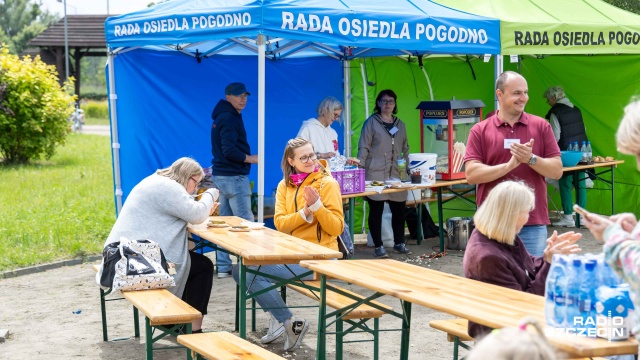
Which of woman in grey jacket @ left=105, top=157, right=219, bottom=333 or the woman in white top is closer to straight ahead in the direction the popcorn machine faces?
the woman in grey jacket

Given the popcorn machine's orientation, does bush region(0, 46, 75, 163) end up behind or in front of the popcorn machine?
behind

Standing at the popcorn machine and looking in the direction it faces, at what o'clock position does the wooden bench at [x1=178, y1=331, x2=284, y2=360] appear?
The wooden bench is roughly at 2 o'clock from the popcorn machine.

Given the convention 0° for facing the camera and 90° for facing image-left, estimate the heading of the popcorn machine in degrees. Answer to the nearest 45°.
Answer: approximately 315°

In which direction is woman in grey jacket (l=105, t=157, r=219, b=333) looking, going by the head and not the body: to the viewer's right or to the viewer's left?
to the viewer's right

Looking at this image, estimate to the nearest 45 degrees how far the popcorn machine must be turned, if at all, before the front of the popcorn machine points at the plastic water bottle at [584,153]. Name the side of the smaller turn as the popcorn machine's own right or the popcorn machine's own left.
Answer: approximately 90° to the popcorn machine's own left

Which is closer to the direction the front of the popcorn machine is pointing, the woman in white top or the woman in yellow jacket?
the woman in yellow jacket

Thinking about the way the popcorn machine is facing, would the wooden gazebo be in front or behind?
behind

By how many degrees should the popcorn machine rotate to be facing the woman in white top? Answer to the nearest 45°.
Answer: approximately 90° to its right

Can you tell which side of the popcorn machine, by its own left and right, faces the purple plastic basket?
right

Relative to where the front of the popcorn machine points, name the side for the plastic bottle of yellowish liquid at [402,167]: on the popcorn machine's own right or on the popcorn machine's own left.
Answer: on the popcorn machine's own right
